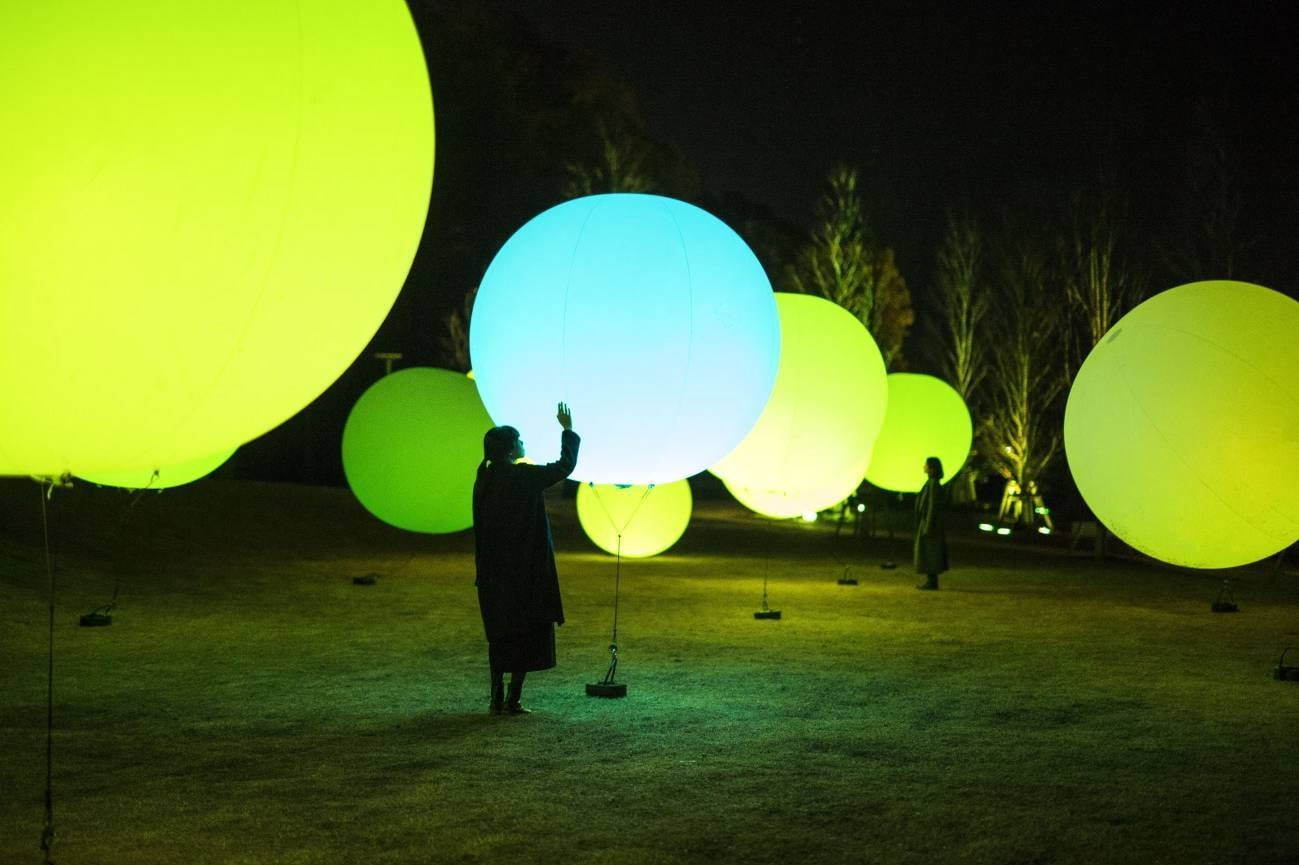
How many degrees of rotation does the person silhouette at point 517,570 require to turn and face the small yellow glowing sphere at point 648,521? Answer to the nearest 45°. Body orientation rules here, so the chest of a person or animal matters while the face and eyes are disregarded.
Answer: approximately 45° to its left

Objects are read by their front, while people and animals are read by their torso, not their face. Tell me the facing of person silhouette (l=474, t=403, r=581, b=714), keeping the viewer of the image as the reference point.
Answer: facing away from the viewer and to the right of the viewer

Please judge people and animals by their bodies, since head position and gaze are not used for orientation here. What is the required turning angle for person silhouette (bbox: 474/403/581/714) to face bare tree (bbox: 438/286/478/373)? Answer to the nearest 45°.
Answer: approximately 45° to its left

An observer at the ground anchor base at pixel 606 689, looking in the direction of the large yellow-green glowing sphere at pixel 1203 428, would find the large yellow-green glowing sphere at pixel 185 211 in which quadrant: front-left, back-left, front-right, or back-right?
back-right

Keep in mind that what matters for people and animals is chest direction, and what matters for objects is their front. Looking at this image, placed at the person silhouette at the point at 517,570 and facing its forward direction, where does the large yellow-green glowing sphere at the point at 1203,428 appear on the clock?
The large yellow-green glowing sphere is roughly at 1 o'clock from the person silhouette.

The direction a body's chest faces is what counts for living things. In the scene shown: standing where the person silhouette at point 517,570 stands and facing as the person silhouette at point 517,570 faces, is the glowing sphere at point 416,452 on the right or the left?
on its left

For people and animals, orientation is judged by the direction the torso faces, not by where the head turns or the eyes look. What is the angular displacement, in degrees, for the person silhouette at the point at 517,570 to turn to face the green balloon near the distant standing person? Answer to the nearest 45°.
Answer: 0° — it already faces it
